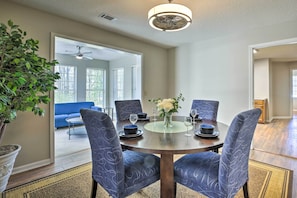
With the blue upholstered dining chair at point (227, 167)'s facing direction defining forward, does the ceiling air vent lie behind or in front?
in front

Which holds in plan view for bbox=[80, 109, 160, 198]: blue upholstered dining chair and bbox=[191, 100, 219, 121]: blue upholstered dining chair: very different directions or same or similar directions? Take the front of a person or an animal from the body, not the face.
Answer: very different directions

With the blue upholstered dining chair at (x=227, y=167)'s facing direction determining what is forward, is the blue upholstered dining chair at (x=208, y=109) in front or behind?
in front

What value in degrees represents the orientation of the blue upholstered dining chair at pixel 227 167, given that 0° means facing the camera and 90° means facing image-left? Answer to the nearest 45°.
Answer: approximately 135°

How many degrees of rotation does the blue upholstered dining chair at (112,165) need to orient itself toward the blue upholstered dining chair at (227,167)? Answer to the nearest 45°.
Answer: approximately 45° to its right

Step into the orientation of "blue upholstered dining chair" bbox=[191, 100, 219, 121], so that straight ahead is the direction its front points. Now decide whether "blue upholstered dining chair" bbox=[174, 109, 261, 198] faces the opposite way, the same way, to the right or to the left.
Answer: to the right

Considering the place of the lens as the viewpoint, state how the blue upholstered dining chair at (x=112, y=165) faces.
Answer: facing away from the viewer and to the right of the viewer

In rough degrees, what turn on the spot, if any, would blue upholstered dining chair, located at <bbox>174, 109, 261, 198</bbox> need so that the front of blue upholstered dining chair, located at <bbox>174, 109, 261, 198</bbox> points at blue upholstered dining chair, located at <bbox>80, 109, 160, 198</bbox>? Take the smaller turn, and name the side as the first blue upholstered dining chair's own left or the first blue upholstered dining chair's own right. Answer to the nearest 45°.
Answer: approximately 45° to the first blue upholstered dining chair's own left

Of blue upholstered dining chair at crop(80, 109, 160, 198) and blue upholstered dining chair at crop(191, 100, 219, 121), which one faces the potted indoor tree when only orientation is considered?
blue upholstered dining chair at crop(191, 100, 219, 121)

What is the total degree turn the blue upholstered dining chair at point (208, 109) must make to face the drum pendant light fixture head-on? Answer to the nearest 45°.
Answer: approximately 45° to its left
